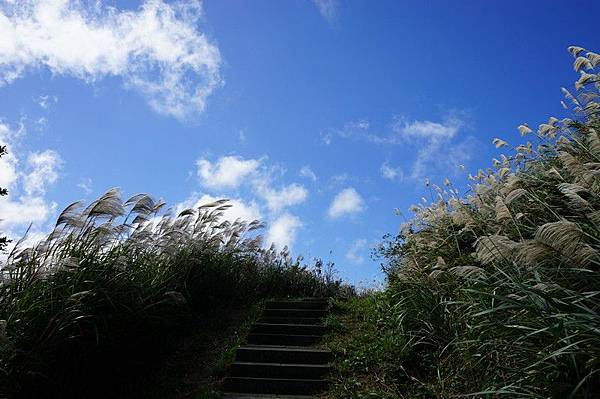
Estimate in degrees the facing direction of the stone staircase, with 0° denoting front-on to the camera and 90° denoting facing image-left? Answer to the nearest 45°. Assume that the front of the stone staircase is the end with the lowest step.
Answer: approximately 0°
